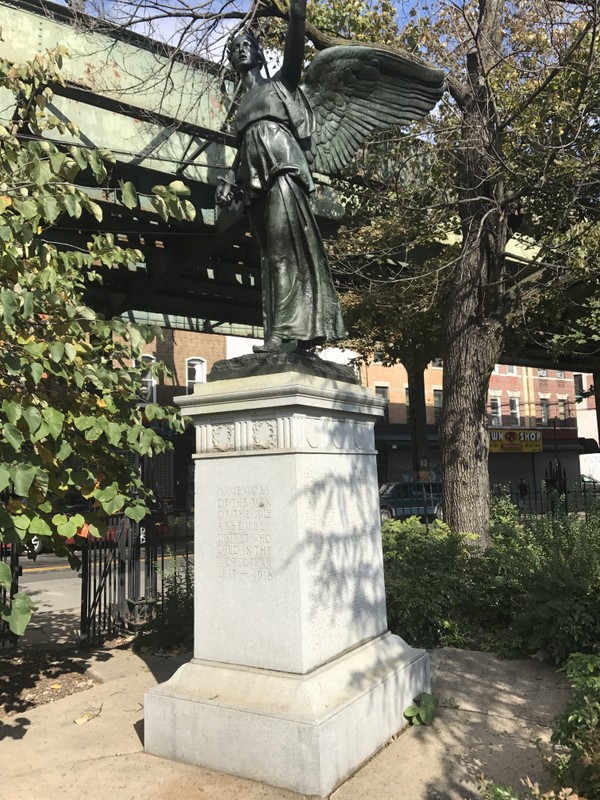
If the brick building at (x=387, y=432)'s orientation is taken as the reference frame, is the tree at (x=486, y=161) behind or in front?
in front

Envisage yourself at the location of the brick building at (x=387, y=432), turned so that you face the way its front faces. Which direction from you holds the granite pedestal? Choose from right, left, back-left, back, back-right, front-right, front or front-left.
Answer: front

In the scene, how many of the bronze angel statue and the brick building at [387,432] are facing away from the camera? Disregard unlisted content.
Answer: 0

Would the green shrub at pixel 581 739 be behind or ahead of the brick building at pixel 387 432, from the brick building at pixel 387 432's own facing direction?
ahead

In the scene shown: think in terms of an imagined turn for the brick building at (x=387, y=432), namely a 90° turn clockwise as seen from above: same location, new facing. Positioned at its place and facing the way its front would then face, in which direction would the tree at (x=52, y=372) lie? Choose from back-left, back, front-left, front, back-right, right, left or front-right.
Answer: left

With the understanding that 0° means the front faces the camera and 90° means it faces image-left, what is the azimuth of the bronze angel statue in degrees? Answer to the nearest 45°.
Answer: approximately 45°

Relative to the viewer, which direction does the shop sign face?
toward the camera

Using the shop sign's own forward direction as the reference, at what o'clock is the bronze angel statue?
The bronze angel statue is roughly at 12 o'clock from the shop sign.

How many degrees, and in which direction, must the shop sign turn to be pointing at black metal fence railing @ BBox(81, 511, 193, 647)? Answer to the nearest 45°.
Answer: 0° — it already faces it

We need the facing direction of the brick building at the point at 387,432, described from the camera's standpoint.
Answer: facing the viewer

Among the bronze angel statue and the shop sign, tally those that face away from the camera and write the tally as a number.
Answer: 0

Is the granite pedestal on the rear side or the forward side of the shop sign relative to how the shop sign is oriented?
on the forward side
